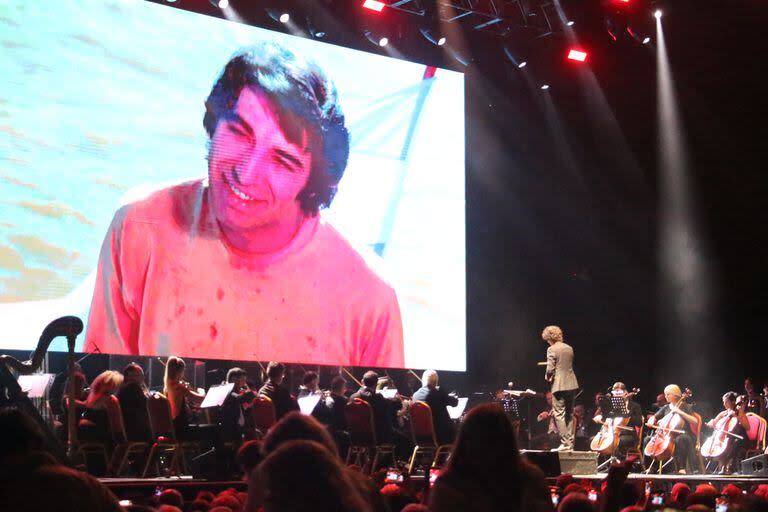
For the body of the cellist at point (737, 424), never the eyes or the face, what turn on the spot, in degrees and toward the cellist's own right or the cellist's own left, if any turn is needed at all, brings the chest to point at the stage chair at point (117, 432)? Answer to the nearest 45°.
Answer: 0° — they already face it

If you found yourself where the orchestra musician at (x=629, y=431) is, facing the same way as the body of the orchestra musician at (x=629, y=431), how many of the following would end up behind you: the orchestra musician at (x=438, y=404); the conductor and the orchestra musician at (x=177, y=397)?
0

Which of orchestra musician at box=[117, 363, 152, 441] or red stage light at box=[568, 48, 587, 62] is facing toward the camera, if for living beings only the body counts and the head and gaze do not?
the red stage light

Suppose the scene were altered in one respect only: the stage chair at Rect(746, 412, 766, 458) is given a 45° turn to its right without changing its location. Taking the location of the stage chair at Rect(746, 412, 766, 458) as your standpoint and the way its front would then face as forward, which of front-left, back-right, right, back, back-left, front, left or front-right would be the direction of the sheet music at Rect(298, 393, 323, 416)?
front-left

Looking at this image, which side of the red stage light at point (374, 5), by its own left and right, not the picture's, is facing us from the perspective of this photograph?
front

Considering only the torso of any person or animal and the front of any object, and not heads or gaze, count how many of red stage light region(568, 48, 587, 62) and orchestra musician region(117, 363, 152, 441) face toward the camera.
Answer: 1

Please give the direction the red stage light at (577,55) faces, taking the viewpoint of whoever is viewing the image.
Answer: facing the viewer

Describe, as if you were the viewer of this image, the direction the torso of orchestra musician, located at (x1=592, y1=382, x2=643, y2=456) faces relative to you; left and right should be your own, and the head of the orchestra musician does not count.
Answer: facing the viewer and to the left of the viewer

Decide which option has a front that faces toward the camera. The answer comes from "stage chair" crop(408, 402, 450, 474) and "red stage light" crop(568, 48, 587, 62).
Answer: the red stage light

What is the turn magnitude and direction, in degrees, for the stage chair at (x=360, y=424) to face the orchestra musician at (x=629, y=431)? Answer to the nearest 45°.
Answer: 0° — it already faces them

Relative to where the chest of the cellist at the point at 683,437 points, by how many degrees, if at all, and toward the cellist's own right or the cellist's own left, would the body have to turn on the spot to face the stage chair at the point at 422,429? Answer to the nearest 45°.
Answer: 0° — they already face it

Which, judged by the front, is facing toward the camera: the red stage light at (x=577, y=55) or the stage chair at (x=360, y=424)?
the red stage light

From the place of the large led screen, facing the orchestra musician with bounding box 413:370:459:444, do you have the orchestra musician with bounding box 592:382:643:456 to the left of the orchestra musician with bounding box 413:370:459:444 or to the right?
left

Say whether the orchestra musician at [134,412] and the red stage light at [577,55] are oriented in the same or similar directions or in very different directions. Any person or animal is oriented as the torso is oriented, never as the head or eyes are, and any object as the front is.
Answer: very different directions

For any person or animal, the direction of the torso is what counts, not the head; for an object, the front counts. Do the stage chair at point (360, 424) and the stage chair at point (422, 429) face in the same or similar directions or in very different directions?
same or similar directions

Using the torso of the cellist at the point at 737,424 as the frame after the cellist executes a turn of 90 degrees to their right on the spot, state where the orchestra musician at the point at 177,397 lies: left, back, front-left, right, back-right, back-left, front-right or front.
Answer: left

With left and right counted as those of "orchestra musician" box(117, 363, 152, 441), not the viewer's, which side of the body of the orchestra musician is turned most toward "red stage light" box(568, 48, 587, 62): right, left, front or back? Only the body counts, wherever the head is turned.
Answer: front

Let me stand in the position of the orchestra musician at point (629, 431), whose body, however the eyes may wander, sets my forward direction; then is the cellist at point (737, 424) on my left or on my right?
on my left

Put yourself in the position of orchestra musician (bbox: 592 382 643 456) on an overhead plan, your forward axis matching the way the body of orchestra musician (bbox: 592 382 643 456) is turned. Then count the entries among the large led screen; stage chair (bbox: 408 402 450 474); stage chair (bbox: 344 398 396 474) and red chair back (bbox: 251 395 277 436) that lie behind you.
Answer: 0

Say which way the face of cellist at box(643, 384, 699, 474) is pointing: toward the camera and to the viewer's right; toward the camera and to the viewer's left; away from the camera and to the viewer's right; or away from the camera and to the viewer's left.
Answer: toward the camera and to the viewer's left

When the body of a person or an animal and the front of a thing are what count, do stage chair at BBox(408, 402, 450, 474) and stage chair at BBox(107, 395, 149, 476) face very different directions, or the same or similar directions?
same or similar directions
